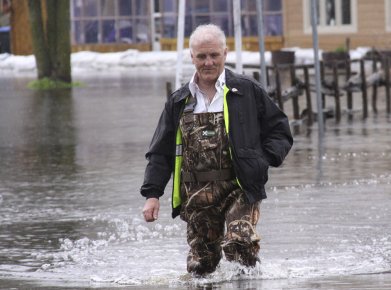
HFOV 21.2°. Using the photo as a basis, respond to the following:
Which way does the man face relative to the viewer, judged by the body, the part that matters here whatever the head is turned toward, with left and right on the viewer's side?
facing the viewer

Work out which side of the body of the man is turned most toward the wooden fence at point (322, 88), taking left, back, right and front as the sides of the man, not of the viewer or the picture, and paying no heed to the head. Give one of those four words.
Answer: back
